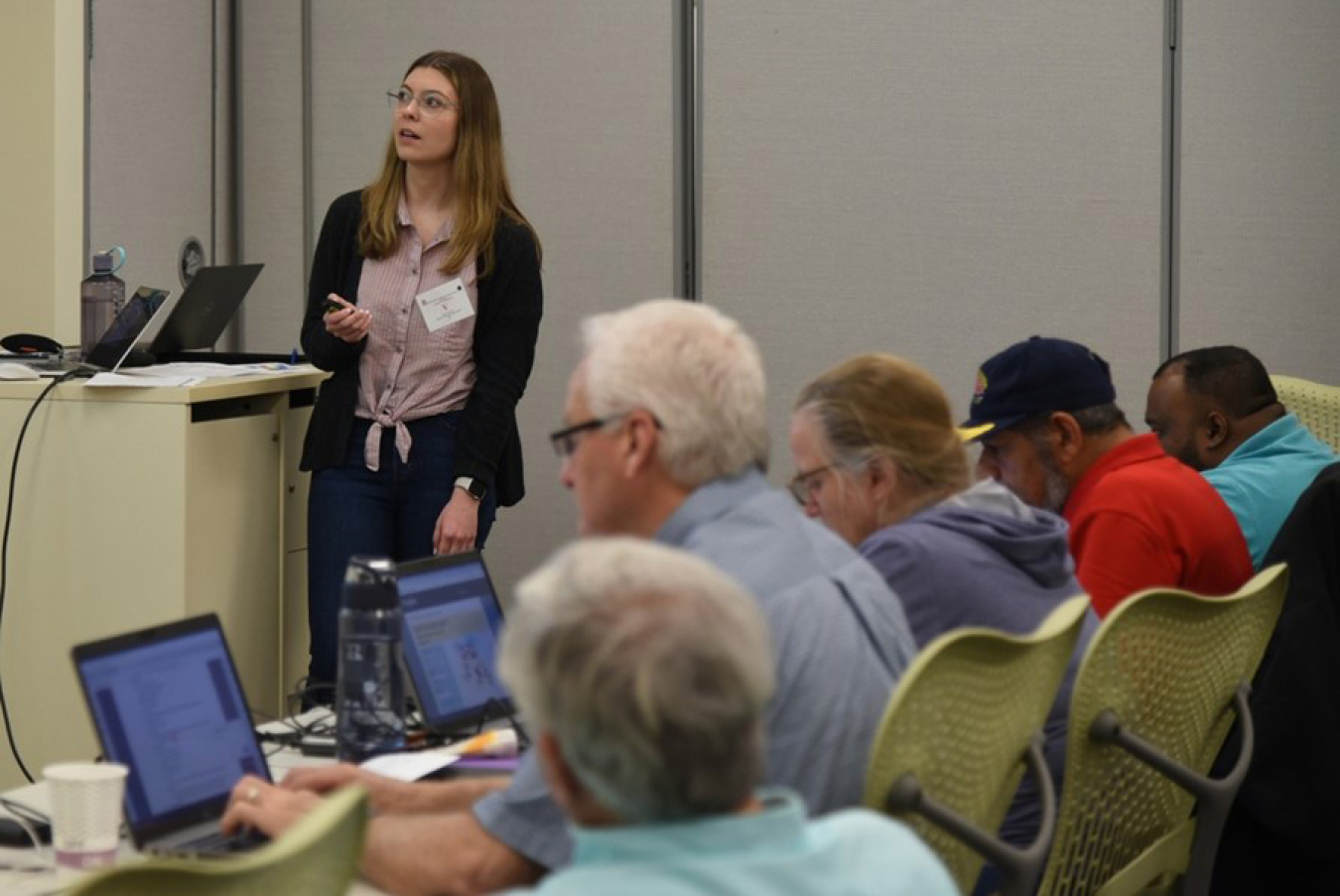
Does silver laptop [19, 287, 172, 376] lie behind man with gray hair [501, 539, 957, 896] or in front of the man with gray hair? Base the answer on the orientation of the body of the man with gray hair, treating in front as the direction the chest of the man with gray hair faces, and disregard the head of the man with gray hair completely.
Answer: in front

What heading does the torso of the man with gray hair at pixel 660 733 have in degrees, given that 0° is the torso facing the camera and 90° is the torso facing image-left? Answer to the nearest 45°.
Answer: approximately 135°

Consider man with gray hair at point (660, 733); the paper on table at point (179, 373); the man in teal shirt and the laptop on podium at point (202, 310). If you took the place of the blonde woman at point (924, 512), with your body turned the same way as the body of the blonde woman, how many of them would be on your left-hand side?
1

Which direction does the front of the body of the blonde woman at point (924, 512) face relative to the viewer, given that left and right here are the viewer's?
facing to the left of the viewer

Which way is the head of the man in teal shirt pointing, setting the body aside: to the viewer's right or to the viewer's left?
to the viewer's left

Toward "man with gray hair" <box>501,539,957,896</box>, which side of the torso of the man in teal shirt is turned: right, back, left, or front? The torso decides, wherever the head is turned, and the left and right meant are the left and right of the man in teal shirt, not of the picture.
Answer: left

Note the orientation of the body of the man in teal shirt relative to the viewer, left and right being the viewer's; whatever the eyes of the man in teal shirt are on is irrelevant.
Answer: facing to the left of the viewer

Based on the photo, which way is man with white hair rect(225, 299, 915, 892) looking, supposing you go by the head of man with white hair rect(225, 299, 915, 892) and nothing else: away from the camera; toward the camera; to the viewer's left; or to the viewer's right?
to the viewer's left

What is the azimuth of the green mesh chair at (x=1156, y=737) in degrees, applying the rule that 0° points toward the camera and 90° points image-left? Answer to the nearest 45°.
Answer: approximately 135°

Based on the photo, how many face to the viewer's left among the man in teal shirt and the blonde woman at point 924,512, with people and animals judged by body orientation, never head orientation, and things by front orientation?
2
